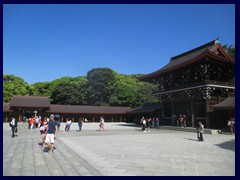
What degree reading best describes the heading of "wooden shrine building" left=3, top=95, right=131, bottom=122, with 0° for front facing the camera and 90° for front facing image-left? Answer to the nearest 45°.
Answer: approximately 0°

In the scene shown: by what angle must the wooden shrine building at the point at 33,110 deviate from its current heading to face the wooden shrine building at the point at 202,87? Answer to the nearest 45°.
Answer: approximately 45° to its left

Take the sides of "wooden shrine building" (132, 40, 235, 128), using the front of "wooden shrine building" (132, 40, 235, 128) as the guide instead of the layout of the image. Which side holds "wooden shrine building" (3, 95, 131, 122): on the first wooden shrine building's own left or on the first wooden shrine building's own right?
on the first wooden shrine building's own right

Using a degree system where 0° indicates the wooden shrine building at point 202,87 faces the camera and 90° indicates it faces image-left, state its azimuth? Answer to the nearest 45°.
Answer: approximately 45°
